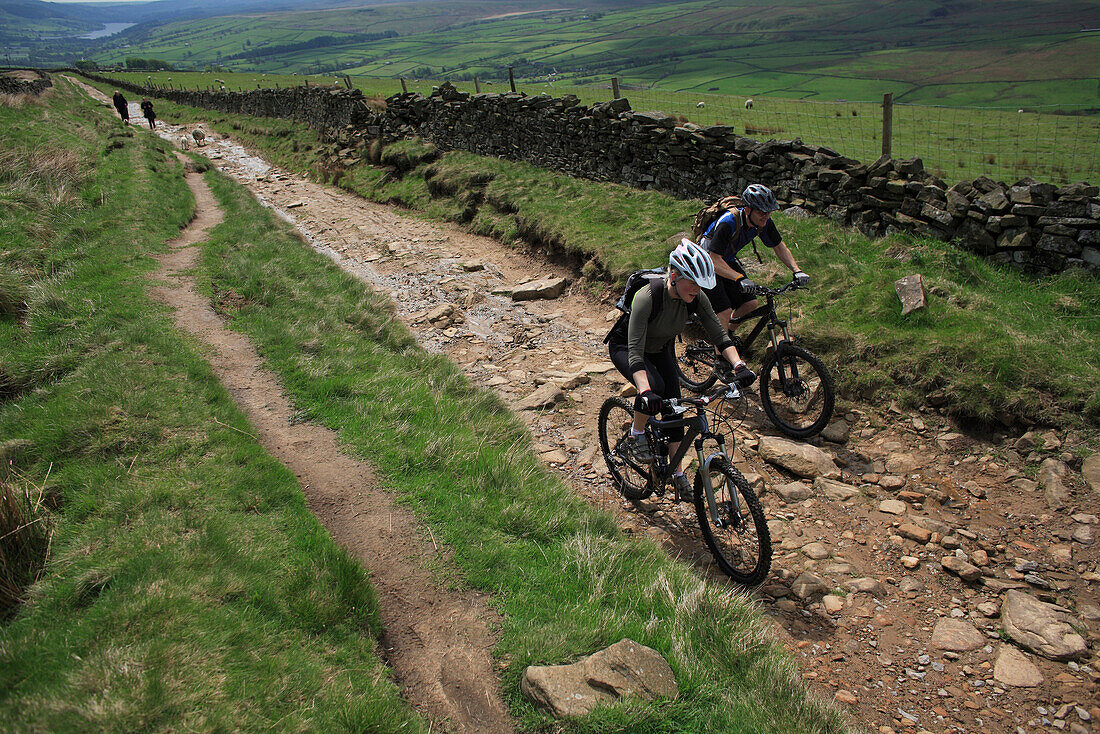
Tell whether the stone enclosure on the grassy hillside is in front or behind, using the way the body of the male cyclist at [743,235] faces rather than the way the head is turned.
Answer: behind

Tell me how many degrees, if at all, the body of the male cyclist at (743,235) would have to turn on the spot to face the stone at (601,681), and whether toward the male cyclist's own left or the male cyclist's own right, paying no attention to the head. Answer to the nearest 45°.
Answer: approximately 45° to the male cyclist's own right

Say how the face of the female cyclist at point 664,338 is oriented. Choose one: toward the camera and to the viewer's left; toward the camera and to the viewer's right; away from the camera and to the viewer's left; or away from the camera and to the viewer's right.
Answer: toward the camera and to the viewer's right

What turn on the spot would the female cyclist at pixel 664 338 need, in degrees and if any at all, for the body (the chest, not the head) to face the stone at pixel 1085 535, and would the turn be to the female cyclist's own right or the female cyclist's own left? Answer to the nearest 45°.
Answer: approximately 45° to the female cyclist's own left

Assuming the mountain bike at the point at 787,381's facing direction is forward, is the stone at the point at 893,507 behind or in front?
in front

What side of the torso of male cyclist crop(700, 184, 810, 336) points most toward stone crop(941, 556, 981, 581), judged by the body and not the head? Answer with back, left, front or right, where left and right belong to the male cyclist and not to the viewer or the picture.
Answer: front

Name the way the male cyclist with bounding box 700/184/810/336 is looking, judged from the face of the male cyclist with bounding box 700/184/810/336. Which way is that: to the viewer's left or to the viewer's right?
to the viewer's right

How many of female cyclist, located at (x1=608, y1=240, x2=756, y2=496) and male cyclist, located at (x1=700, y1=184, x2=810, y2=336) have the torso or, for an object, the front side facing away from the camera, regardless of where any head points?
0

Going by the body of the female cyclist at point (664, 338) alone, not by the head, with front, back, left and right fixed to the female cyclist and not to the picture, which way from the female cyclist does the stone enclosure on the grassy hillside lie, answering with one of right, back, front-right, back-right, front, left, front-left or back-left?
back

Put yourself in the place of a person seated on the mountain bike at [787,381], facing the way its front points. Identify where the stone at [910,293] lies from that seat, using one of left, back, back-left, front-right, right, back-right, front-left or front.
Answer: left

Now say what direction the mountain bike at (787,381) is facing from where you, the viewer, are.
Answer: facing the viewer and to the right of the viewer
